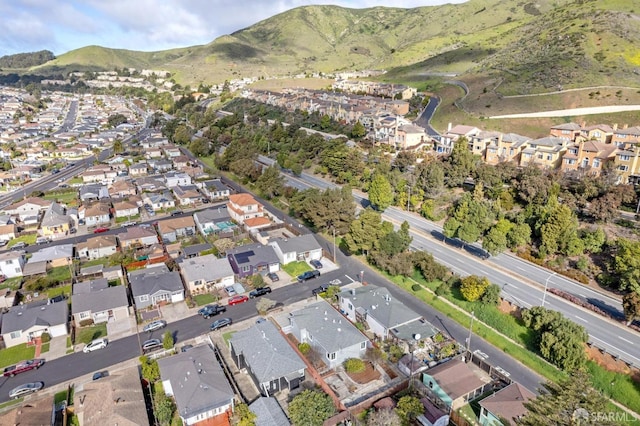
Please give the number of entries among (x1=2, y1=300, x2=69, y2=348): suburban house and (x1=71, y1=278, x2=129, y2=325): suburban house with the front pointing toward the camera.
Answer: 2

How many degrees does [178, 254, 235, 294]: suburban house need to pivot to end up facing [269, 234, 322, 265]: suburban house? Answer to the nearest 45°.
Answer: approximately 90° to its left

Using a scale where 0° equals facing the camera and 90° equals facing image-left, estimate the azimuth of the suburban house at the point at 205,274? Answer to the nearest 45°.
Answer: approximately 0°
